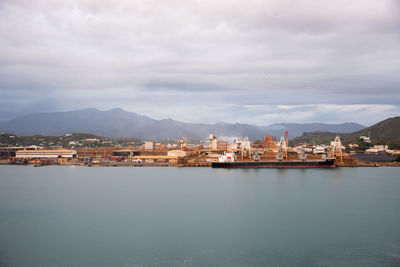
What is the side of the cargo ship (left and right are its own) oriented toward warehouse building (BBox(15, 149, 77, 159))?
back

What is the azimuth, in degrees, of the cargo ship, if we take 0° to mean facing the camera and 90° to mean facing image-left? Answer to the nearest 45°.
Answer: approximately 270°

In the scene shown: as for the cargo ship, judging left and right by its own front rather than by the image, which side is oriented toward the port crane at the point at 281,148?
left

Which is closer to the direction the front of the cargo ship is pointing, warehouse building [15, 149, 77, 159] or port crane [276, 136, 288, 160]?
the port crane
